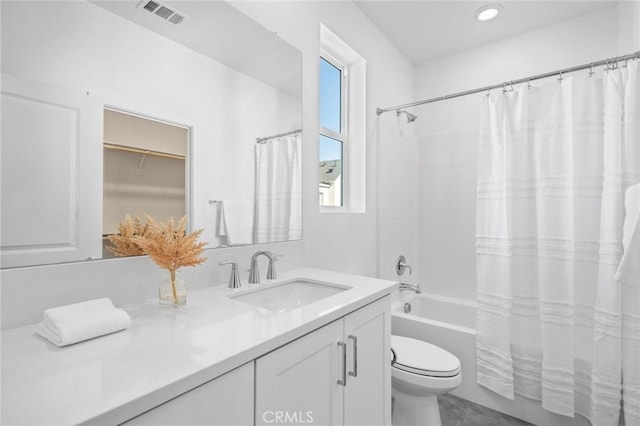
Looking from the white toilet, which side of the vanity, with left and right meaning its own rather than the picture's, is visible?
left

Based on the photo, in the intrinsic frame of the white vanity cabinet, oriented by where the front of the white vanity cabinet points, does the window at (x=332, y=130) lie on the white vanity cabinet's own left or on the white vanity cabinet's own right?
on the white vanity cabinet's own left

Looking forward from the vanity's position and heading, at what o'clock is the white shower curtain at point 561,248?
The white shower curtain is roughly at 10 o'clock from the vanity.

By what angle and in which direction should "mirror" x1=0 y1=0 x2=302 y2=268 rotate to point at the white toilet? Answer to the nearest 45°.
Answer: approximately 45° to its left

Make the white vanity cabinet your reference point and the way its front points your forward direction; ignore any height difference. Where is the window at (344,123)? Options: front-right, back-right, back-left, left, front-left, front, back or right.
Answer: back-left

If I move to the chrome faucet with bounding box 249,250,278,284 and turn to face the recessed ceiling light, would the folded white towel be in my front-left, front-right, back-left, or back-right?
back-right
